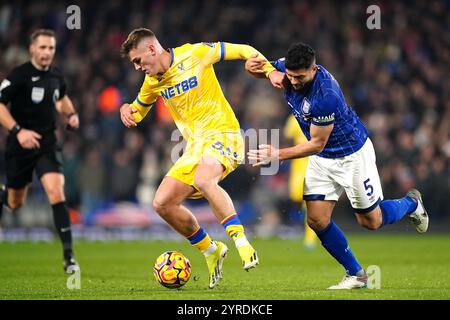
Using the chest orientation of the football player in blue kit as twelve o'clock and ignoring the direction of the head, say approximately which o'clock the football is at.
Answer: The football is roughly at 1 o'clock from the football player in blue kit.

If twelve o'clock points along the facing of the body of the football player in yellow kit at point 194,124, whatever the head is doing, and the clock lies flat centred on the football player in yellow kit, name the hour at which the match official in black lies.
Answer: The match official in black is roughly at 3 o'clock from the football player in yellow kit.

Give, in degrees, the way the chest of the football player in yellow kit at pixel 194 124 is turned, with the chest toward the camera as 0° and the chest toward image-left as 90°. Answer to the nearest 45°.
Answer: approximately 45°

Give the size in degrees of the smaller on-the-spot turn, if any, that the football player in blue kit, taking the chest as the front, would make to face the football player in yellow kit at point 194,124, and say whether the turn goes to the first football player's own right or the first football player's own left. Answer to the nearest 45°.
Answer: approximately 45° to the first football player's own right

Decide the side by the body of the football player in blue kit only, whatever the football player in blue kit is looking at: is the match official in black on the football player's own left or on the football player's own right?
on the football player's own right

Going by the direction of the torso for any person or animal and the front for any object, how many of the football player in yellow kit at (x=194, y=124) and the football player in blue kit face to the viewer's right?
0

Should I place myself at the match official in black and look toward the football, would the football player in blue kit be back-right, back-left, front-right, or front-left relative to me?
front-left

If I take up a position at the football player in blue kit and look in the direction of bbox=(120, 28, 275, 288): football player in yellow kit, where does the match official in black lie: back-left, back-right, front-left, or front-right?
front-right
